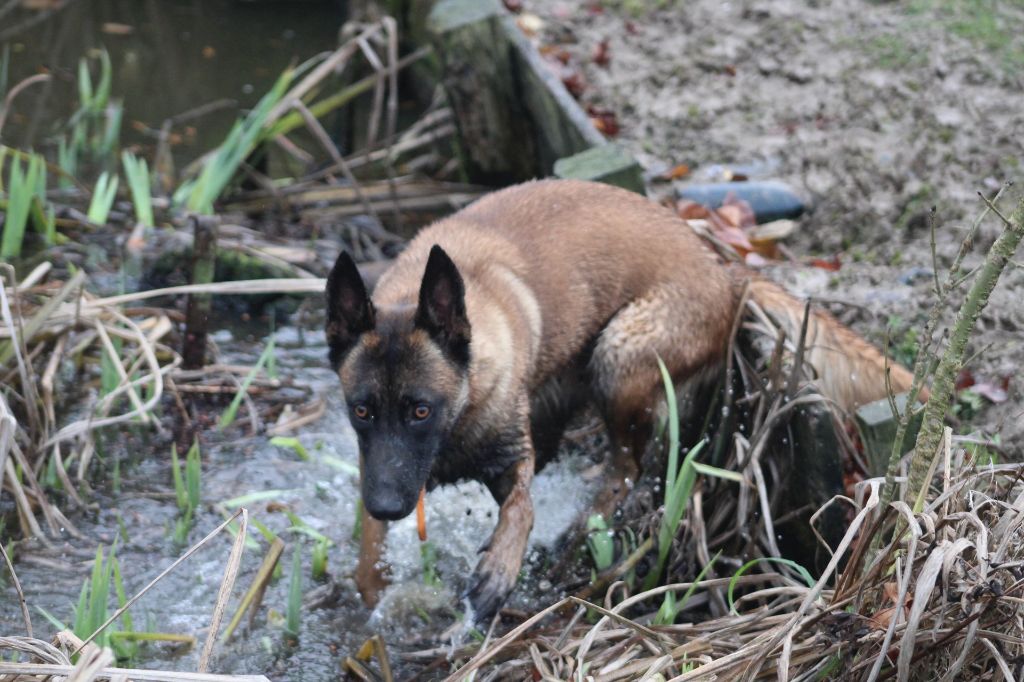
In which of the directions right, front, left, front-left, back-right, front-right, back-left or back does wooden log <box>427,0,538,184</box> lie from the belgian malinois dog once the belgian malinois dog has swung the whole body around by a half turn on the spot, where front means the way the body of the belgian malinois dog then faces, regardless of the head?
front-left

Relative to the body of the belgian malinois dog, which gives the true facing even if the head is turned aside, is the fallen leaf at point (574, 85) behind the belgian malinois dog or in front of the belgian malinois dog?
behind

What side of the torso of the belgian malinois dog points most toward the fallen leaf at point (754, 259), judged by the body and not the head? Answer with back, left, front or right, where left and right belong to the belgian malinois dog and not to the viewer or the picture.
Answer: back

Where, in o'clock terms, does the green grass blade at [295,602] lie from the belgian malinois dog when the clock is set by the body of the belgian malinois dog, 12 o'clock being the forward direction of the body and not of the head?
The green grass blade is roughly at 12 o'clock from the belgian malinois dog.

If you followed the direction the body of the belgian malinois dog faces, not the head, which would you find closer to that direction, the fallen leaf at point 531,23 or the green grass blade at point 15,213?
the green grass blade

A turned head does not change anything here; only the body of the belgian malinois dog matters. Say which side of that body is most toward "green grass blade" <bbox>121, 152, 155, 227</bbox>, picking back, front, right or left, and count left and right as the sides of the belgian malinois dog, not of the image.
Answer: right

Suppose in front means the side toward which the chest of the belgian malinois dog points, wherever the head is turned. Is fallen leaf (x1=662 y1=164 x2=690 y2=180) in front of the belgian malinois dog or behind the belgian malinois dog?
behind

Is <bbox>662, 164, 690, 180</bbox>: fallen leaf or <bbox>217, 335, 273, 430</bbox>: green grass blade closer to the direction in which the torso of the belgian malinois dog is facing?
the green grass blade

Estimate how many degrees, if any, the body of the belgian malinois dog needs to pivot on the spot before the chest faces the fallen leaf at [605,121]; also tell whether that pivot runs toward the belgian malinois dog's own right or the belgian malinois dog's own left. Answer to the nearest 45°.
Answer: approximately 135° to the belgian malinois dog's own right

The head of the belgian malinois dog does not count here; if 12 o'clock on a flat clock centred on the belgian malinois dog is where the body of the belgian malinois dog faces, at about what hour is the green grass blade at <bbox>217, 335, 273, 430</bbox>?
The green grass blade is roughly at 2 o'clock from the belgian malinois dog.

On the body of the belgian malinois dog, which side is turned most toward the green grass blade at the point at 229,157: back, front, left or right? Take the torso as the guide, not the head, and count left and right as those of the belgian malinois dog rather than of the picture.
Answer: right

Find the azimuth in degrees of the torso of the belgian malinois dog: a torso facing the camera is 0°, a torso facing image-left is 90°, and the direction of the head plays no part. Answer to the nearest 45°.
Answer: approximately 45°

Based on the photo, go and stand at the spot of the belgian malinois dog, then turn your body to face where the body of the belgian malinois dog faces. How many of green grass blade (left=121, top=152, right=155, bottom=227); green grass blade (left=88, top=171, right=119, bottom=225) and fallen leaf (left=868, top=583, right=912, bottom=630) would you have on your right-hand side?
2

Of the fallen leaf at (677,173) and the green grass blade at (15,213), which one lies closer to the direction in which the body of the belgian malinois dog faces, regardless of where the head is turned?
the green grass blade
